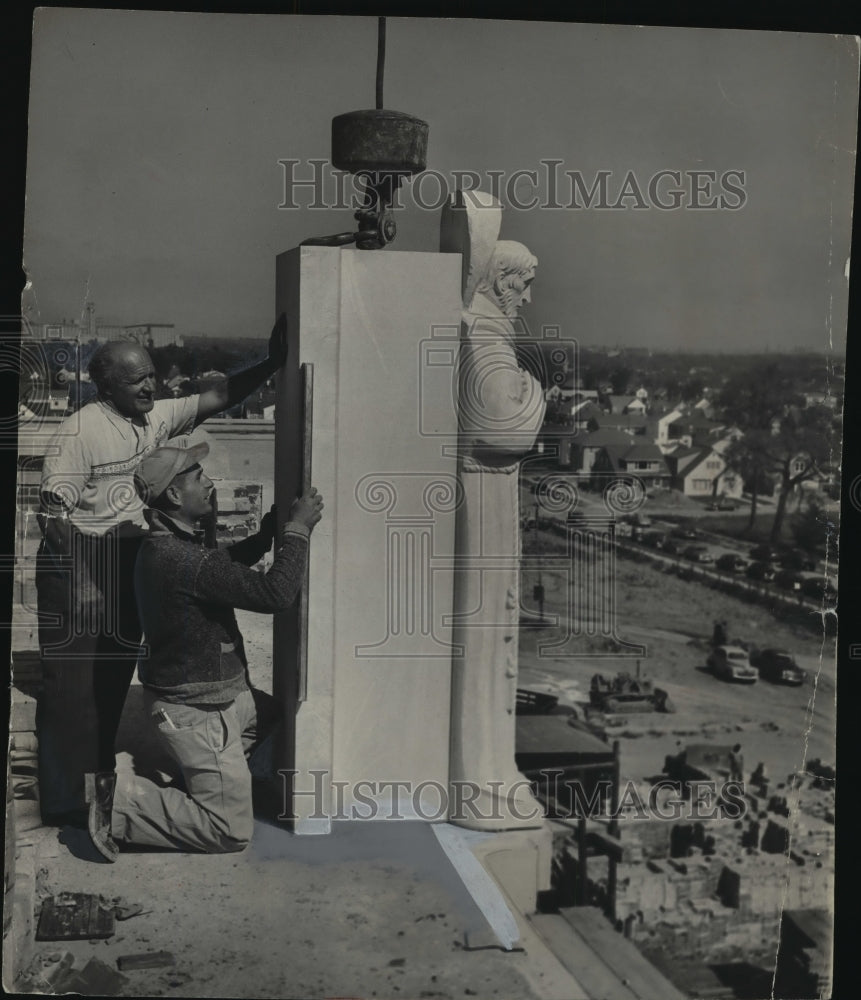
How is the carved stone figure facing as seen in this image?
to the viewer's right

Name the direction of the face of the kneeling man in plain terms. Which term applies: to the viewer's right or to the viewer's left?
to the viewer's right

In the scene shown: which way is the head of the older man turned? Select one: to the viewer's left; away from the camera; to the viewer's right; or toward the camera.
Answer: to the viewer's right

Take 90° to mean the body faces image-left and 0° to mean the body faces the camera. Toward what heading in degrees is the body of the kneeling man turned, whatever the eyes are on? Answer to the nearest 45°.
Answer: approximately 270°

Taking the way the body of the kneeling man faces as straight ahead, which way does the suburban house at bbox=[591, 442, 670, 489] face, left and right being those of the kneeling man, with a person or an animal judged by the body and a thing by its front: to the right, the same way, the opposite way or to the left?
to the right

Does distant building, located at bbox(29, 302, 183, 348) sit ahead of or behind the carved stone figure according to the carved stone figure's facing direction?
behind

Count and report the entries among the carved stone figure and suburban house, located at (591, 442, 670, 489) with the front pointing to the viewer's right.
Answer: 1
